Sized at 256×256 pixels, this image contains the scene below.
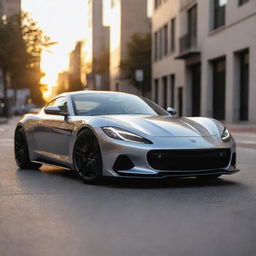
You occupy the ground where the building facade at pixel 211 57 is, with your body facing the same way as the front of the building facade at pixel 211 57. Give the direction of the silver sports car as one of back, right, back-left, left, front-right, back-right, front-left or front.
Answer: front-left

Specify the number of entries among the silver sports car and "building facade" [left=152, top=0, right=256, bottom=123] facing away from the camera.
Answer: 0

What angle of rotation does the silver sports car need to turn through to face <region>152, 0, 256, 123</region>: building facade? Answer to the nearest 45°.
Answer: approximately 135° to its left

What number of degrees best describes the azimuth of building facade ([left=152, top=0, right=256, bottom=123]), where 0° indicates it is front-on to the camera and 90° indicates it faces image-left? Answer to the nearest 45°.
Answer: approximately 45°

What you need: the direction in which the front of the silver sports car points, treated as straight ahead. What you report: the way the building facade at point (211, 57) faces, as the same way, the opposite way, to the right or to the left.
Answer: to the right

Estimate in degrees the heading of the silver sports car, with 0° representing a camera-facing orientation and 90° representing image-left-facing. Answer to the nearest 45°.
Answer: approximately 315°
